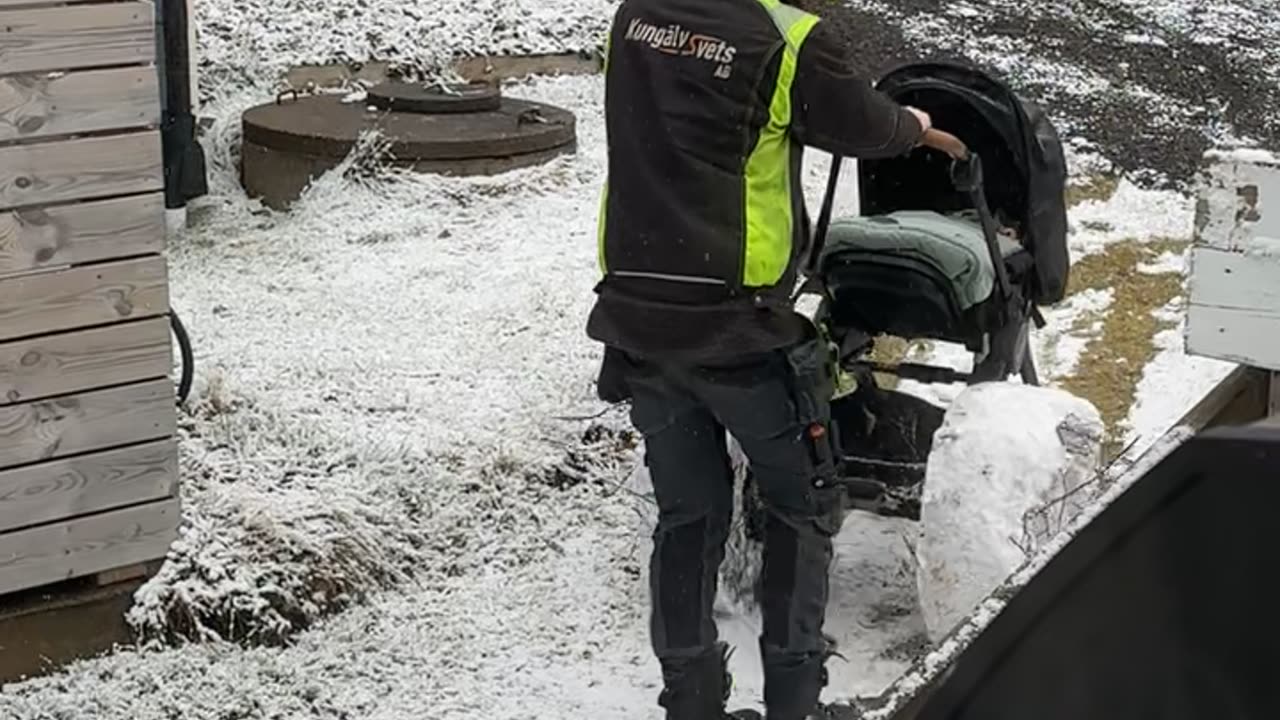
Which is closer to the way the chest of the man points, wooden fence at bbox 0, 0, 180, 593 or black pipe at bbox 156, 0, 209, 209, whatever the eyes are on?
the black pipe

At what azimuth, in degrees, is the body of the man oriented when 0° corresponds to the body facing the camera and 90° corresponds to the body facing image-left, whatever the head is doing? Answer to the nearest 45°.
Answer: approximately 225°

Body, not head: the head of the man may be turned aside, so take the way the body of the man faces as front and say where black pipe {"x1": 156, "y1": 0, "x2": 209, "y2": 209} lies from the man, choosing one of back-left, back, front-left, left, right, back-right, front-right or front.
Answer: left

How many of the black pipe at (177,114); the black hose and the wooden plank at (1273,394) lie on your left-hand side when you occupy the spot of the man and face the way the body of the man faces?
2

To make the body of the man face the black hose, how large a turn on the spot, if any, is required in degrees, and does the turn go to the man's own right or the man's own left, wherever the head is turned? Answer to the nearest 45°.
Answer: approximately 90° to the man's own left

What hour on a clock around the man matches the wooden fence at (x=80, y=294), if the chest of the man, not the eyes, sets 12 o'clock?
The wooden fence is roughly at 8 o'clock from the man.
